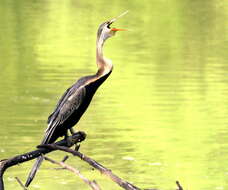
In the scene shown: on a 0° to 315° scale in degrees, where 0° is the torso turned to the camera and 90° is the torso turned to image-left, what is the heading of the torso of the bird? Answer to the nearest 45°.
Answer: approximately 270°
